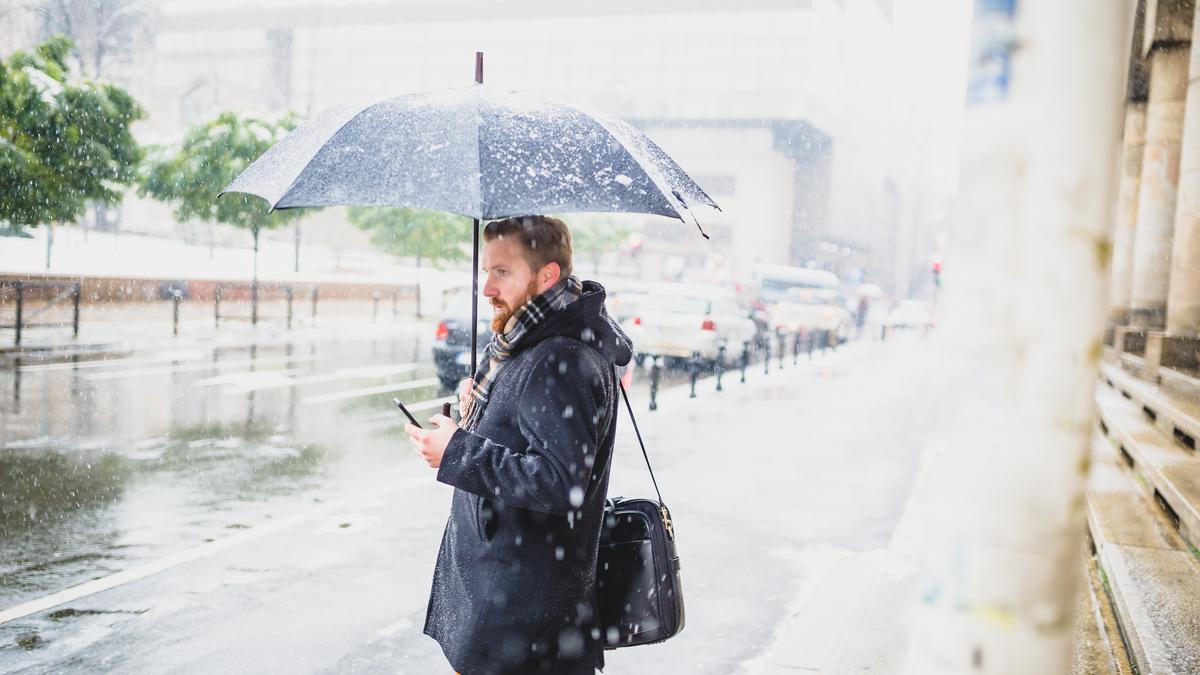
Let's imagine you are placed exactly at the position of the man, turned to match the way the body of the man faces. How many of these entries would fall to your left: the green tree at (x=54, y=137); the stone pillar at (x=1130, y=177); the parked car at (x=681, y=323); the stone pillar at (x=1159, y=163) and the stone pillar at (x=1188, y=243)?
0

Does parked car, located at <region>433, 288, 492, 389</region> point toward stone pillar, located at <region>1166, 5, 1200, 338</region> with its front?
no

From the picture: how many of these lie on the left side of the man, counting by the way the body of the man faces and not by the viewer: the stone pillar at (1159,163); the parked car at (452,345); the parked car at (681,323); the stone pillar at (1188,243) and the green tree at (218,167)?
0

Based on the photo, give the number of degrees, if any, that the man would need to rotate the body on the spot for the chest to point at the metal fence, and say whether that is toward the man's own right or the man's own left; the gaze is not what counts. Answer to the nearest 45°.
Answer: approximately 45° to the man's own right

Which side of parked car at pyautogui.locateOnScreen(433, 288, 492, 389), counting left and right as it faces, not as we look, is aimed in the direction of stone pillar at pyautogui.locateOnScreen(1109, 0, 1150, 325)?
right

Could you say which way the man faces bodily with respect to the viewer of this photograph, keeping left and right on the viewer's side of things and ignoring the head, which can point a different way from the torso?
facing to the left of the viewer

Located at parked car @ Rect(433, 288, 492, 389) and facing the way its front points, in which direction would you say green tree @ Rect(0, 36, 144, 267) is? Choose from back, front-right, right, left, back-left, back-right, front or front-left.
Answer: front-left

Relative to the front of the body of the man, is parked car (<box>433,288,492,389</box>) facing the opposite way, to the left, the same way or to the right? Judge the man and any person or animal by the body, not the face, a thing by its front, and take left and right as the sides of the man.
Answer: to the right

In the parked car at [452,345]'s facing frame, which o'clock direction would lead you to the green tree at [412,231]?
The green tree is roughly at 12 o'clock from the parked car.

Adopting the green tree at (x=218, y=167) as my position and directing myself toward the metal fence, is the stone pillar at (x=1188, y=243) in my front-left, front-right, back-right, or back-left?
front-left

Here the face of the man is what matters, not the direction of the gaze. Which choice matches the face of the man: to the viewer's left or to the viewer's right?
to the viewer's left

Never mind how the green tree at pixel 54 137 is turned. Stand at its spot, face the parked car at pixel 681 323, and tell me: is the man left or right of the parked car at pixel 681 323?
right

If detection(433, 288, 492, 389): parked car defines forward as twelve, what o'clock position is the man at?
The man is roughly at 6 o'clock from the parked car.

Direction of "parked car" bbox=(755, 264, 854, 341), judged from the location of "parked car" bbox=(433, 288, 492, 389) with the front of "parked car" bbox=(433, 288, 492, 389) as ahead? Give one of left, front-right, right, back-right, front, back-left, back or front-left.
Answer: front-right

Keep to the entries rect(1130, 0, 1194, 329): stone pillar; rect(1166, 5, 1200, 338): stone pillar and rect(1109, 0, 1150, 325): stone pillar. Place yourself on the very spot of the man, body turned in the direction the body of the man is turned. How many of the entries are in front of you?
0

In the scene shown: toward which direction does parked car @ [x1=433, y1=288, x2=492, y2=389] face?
away from the camera

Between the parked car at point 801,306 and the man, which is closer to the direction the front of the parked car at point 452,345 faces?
the parked car

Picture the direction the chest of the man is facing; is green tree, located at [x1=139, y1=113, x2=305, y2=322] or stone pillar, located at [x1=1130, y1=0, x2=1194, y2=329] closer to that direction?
the green tree

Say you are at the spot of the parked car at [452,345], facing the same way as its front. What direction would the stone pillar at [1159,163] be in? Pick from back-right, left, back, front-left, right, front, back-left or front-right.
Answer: right
